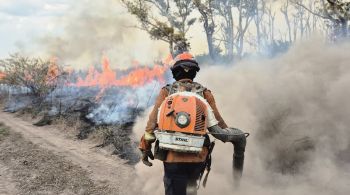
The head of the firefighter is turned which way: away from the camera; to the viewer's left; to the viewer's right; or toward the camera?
away from the camera

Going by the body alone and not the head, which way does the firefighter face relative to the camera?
away from the camera

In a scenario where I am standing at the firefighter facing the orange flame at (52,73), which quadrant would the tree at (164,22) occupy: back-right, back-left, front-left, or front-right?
front-right

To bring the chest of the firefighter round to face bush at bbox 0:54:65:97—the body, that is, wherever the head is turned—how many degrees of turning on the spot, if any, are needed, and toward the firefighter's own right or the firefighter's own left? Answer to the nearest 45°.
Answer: approximately 45° to the firefighter's own left

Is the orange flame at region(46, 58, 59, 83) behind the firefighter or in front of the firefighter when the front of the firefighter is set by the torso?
in front

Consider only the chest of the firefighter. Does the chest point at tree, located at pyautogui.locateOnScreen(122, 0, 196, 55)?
yes
